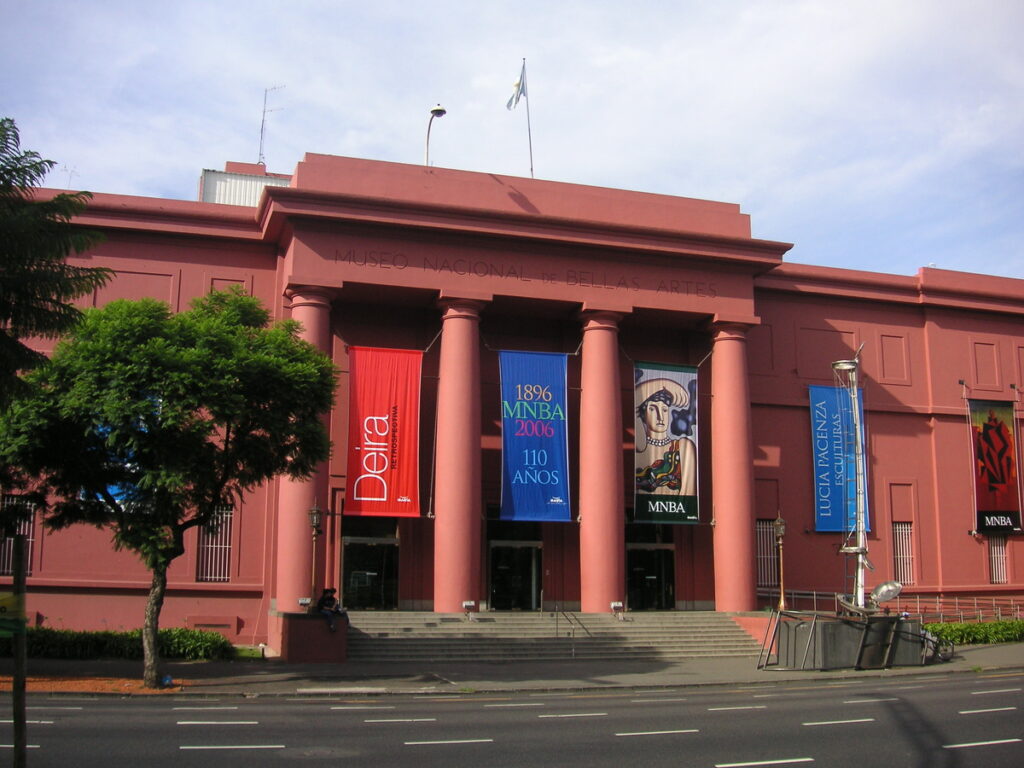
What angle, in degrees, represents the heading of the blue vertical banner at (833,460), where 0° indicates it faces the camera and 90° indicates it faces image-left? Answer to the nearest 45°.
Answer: approximately 0°

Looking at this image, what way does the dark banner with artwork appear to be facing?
toward the camera

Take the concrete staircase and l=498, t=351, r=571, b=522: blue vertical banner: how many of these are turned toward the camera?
2

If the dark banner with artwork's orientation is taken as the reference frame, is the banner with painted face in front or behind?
in front

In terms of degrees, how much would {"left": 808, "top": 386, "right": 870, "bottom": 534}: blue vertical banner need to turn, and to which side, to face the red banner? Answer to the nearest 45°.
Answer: approximately 45° to its right

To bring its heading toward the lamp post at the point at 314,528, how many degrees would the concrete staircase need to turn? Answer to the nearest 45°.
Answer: approximately 90° to its right

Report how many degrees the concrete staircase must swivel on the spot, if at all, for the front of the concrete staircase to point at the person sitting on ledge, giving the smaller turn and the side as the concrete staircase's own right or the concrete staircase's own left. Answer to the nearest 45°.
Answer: approximately 45° to the concrete staircase's own right

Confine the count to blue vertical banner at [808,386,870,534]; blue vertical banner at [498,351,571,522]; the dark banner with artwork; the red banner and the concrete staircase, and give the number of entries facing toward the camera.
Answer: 5

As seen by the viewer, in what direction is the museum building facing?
toward the camera

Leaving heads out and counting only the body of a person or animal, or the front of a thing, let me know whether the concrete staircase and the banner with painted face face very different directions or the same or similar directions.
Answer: same or similar directions

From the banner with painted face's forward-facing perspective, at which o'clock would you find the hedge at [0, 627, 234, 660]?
The hedge is roughly at 2 o'clock from the banner with painted face.
